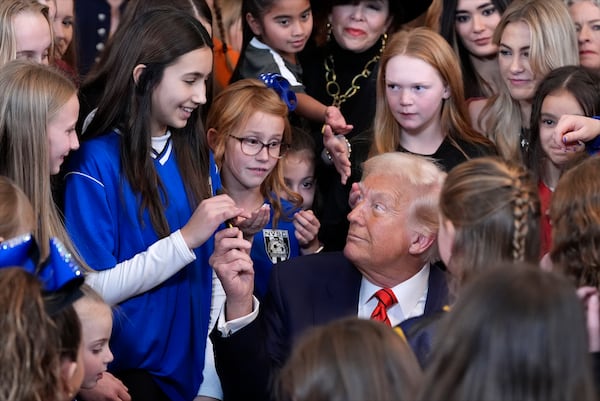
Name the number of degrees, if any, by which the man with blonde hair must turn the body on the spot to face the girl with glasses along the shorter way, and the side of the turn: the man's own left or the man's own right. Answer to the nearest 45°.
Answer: approximately 90° to the man's own right

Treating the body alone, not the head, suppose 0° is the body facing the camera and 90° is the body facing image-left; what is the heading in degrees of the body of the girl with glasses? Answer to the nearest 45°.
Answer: approximately 315°

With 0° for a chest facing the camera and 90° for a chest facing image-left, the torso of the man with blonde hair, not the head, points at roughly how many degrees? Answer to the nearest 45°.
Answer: approximately 45°
